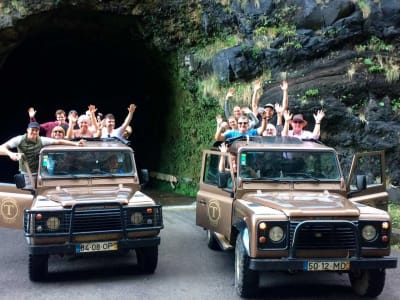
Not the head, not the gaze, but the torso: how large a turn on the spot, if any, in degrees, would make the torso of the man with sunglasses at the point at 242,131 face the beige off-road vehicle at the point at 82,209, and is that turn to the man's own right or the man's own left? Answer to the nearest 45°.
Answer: approximately 45° to the man's own right

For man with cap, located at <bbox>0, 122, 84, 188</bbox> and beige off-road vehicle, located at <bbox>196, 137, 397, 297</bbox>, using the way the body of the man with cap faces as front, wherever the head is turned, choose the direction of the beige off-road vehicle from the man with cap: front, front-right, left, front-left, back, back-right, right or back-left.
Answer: front-left

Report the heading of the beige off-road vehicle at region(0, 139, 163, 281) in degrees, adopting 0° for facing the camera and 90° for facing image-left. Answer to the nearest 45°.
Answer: approximately 0°

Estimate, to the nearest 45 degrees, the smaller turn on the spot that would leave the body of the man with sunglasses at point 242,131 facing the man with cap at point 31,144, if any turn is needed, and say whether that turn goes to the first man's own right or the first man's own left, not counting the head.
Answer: approximately 90° to the first man's own right

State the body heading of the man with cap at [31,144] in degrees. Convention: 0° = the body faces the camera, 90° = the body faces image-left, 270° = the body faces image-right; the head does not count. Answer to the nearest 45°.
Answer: approximately 0°

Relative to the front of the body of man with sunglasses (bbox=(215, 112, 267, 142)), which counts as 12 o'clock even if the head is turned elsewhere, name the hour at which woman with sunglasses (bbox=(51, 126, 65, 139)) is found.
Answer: The woman with sunglasses is roughly at 3 o'clock from the man with sunglasses.
